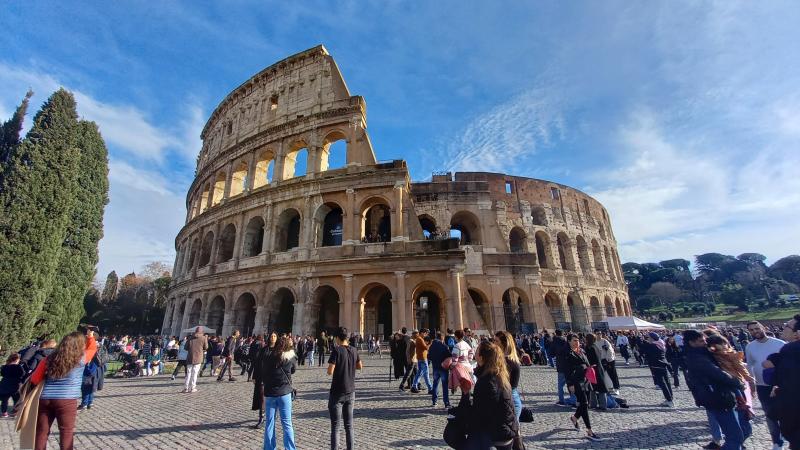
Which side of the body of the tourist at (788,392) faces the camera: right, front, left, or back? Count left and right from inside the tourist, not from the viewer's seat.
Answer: left

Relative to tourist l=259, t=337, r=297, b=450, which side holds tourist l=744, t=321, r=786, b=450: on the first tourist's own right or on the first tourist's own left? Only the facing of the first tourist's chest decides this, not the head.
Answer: on the first tourist's own right

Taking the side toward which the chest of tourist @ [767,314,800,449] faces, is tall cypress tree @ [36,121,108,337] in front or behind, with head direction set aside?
in front

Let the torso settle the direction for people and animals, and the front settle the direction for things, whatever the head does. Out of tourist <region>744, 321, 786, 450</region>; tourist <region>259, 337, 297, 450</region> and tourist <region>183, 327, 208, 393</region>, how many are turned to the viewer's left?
0

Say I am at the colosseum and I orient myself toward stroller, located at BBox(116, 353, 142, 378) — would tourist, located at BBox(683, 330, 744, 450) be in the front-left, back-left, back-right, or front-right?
front-left

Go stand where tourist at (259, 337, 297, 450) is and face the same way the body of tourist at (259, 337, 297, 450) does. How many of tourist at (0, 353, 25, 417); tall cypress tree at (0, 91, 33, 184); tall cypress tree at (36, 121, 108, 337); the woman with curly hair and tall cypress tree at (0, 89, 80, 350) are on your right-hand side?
0

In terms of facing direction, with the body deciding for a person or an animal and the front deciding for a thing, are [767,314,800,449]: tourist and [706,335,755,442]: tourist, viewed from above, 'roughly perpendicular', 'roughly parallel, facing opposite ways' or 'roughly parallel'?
roughly parallel

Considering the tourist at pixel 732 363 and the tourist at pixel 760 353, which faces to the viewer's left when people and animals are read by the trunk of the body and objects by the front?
the tourist at pixel 732 363

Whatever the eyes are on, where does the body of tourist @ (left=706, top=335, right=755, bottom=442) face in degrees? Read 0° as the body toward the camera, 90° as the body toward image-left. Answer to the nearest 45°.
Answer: approximately 90°

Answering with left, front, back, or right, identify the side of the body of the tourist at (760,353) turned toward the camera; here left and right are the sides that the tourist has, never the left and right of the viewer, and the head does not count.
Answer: front

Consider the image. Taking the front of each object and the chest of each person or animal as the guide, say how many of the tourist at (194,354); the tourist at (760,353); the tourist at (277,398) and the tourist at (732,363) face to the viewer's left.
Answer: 1

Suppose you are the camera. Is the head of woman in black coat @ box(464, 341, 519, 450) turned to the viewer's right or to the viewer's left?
to the viewer's left

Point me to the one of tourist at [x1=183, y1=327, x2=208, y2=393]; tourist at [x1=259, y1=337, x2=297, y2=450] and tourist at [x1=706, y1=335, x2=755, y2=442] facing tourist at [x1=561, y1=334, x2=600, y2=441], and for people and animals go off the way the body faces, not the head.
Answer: tourist at [x1=706, y1=335, x2=755, y2=442]

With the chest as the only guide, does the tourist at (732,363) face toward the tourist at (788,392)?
no
